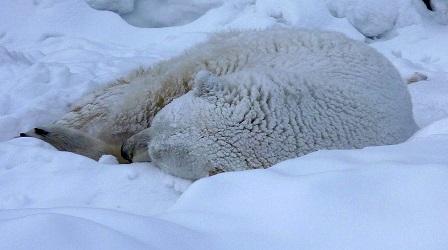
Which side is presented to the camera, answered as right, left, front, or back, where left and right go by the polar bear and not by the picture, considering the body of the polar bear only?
left
